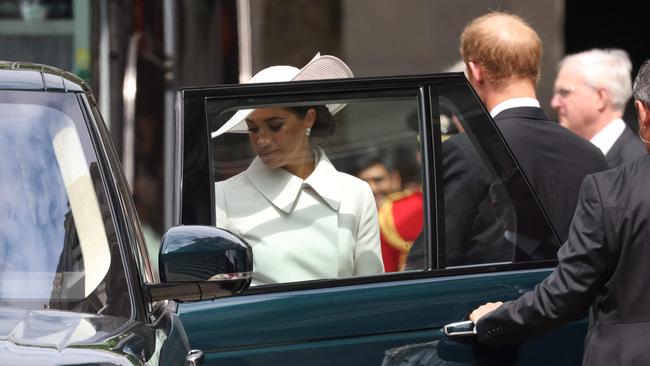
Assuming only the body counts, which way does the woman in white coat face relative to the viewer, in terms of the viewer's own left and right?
facing the viewer

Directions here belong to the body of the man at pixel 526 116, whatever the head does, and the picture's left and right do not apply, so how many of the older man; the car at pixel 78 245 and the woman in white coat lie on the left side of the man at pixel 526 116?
2

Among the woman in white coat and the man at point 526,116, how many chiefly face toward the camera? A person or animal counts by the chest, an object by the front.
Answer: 1

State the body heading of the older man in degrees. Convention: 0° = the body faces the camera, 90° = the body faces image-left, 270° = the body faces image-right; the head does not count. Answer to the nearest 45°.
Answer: approximately 90°

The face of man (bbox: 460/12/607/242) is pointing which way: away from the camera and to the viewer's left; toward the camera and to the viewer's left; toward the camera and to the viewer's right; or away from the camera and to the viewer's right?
away from the camera and to the viewer's left

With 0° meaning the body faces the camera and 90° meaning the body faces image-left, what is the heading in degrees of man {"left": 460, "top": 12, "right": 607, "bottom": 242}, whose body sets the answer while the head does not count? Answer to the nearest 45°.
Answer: approximately 135°

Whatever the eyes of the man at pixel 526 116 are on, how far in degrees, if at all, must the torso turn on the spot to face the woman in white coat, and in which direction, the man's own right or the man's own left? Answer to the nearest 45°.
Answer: approximately 90° to the man's own left

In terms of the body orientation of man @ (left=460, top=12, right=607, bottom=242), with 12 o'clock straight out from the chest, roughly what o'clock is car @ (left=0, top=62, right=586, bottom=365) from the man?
The car is roughly at 9 o'clock from the man.
